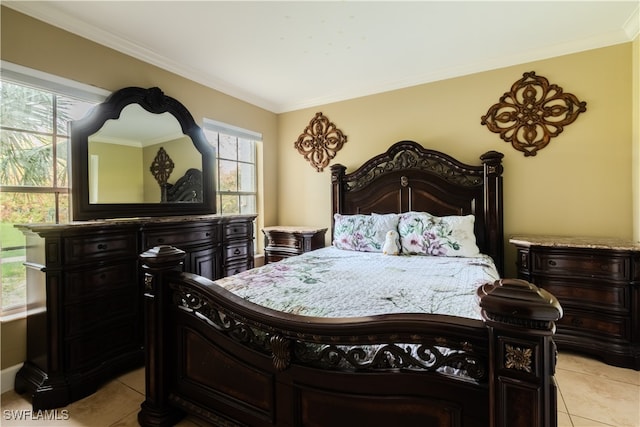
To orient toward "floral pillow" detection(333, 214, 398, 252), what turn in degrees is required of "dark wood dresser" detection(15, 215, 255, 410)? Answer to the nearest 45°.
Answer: approximately 45° to its left

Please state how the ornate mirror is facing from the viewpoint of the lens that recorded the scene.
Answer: facing the viewer and to the right of the viewer

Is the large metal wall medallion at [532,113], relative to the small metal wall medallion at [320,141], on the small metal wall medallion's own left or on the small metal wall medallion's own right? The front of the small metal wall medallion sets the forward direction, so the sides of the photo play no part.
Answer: on the small metal wall medallion's own left

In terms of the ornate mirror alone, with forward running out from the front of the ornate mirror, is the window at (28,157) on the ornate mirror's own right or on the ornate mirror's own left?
on the ornate mirror's own right

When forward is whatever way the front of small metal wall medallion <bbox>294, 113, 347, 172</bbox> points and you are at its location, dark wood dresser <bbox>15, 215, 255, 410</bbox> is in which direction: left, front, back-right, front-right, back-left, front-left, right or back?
front

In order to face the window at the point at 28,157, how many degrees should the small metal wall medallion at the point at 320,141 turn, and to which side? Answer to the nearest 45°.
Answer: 0° — it already faces it

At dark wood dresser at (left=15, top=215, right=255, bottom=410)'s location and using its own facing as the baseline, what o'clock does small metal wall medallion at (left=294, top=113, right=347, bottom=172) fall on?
The small metal wall medallion is roughly at 10 o'clock from the dark wood dresser.

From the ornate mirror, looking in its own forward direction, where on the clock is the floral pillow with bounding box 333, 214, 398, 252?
The floral pillow is roughly at 11 o'clock from the ornate mirror.

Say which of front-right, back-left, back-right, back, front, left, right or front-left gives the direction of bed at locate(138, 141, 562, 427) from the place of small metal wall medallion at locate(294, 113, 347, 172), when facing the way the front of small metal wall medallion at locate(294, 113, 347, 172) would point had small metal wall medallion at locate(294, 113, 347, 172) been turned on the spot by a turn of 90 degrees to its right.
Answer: back-left

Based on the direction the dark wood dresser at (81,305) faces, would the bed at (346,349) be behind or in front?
in front

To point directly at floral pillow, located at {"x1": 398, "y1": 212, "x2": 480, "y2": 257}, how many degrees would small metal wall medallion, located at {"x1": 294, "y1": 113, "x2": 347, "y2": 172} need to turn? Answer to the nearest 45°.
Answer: approximately 90° to its left

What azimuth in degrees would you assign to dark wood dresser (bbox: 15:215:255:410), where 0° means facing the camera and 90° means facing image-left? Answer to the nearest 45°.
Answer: approximately 315°

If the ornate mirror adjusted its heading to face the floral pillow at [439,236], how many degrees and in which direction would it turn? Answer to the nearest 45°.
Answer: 0° — it already faces it
